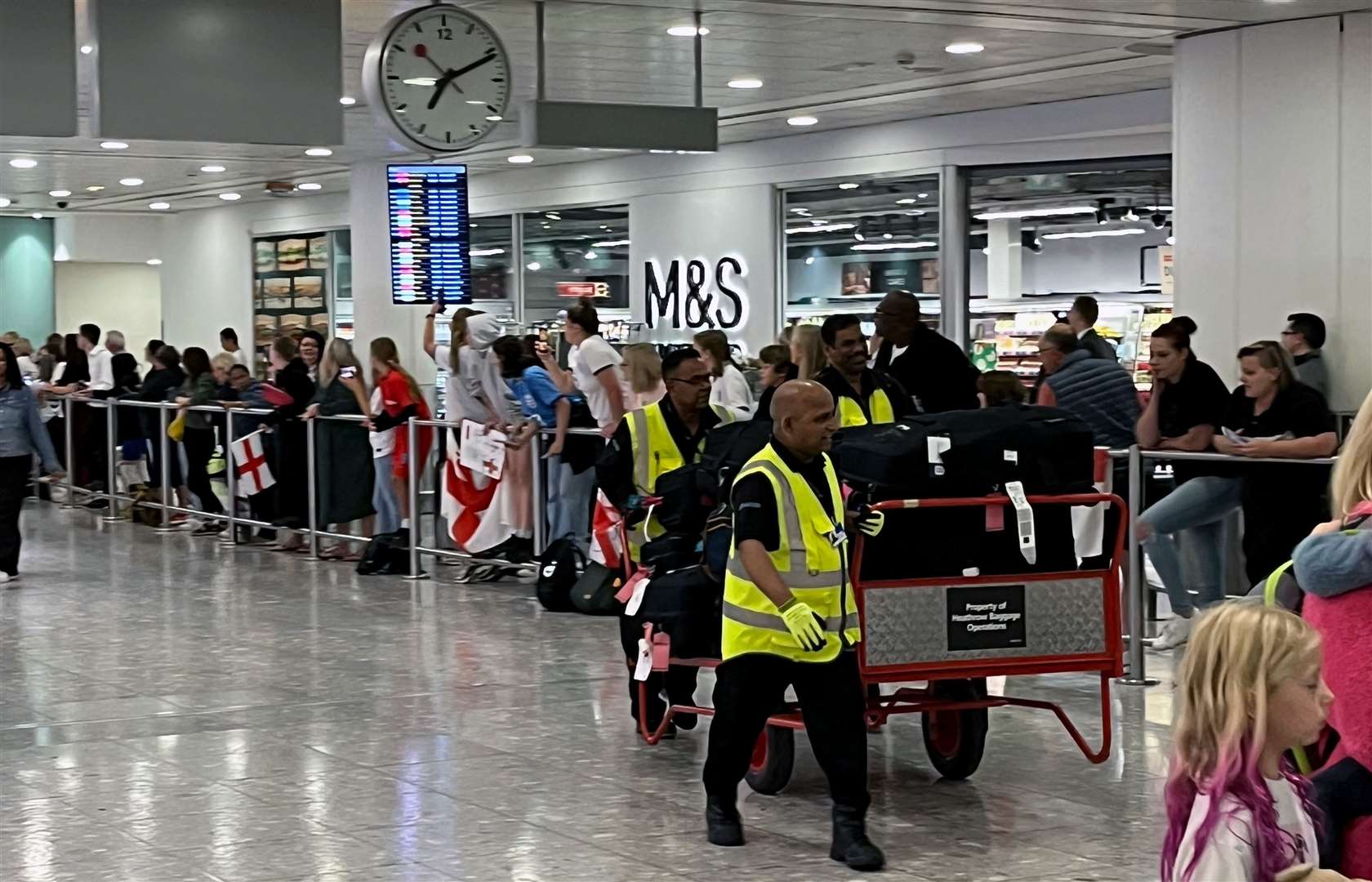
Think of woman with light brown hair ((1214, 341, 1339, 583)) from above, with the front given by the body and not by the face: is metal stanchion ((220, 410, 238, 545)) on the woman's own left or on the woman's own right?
on the woman's own right

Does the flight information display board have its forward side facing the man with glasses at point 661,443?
yes

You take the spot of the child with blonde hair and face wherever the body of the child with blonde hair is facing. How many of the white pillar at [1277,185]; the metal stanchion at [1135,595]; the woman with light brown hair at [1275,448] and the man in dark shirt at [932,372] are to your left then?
4

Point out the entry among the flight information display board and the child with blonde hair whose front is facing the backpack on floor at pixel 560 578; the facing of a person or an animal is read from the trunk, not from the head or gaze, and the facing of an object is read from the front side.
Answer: the flight information display board

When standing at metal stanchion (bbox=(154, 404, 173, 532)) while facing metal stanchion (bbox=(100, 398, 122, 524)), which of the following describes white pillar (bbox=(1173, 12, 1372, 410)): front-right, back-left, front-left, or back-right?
back-right

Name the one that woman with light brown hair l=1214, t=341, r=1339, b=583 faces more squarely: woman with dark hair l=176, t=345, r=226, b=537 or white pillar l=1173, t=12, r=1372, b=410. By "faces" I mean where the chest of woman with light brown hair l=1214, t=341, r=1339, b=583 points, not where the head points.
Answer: the woman with dark hair

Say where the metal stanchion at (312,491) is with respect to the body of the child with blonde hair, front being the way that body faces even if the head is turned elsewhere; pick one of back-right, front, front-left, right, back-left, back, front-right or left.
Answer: back-left

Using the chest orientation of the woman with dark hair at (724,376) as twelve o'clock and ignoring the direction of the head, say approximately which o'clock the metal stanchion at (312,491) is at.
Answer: The metal stanchion is roughly at 1 o'clock from the woman with dark hair.
